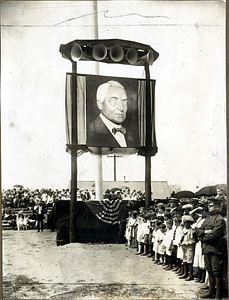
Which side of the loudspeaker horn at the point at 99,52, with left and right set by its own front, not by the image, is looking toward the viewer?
front
